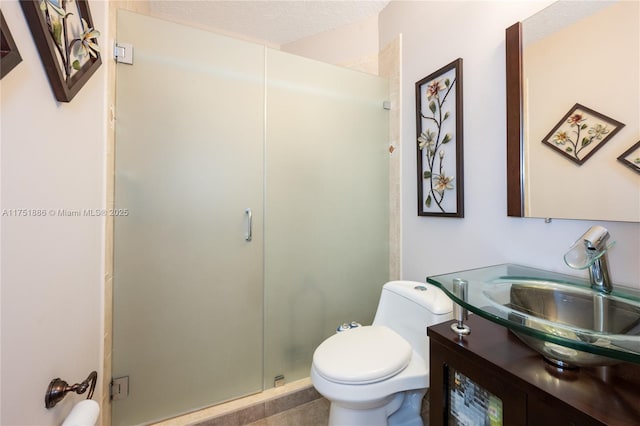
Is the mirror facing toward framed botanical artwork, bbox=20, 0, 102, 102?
yes

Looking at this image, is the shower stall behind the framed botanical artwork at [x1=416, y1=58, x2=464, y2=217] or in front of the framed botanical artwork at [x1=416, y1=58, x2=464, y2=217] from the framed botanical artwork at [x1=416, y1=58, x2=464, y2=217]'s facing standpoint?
in front

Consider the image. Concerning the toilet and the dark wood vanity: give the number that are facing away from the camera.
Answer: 0

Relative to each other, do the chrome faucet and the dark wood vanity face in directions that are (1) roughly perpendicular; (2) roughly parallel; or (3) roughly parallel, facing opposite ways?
roughly parallel

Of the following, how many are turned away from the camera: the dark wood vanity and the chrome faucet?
0

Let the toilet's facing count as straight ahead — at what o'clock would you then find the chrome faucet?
The chrome faucet is roughly at 8 o'clock from the toilet.

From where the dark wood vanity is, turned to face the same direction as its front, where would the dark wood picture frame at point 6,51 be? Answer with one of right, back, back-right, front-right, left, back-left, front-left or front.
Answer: front

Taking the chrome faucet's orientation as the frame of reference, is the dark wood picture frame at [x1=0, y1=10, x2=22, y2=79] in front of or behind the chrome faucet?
in front

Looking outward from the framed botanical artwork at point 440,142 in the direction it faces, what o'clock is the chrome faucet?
The chrome faucet is roughly at 9 o'clock from the framed botanical artwork.

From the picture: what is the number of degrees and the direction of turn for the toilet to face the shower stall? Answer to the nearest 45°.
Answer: approximately 45° to its right

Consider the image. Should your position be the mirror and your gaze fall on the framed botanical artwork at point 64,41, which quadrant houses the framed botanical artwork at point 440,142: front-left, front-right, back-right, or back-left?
front-right

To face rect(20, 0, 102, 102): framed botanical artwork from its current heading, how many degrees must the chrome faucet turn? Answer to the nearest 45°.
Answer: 0° — it already faces it

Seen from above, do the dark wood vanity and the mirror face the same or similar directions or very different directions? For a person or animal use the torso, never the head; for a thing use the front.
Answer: same or similar directions

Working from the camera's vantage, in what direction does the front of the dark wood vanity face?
facing the viewer and to the left of the viewer

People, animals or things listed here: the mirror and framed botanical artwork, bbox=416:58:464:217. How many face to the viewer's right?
0
